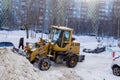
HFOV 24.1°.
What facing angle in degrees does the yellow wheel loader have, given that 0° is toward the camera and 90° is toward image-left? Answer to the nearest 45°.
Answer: approximately 45°

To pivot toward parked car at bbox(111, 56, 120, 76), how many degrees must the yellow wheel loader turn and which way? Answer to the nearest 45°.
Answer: approximately 135° to its left

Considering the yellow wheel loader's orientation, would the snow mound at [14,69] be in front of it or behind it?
in front

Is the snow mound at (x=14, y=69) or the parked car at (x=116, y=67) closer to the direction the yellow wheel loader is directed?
the snow mound
